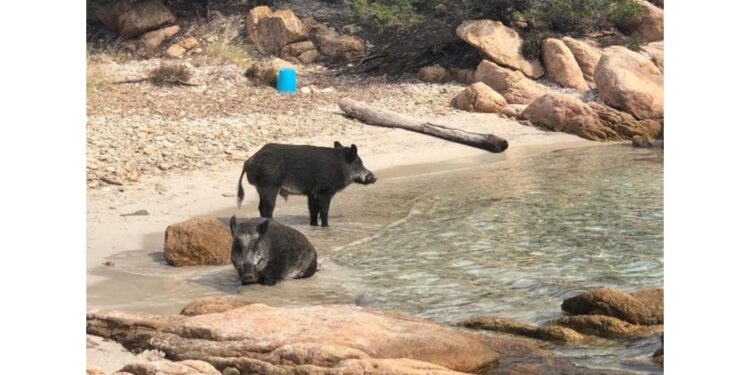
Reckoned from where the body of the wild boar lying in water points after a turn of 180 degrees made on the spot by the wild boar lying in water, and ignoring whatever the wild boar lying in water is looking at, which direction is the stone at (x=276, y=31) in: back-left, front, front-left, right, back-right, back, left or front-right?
front-left

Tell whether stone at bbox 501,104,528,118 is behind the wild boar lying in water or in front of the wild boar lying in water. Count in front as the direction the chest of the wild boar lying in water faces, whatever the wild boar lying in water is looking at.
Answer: behind

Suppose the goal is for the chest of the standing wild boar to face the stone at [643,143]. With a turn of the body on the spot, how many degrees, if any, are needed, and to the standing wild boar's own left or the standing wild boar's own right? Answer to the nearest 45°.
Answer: approximately 45° to the standing wild boar's own left

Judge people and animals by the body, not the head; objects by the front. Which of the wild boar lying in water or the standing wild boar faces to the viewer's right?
the standing wild boar

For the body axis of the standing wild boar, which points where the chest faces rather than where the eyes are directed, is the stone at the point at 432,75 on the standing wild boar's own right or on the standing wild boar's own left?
on the standing wild boar's own left

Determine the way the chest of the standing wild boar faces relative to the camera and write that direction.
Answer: to the viewer's right

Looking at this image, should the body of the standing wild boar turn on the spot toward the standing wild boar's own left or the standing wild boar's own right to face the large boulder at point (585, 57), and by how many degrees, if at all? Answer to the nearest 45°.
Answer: approximately 45° to the standing wild boar's own left

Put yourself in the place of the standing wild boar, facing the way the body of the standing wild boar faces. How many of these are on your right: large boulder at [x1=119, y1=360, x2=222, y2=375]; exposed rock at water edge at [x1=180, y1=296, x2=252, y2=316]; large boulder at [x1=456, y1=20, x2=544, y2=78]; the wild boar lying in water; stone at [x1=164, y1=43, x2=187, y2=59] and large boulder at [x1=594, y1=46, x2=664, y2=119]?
3

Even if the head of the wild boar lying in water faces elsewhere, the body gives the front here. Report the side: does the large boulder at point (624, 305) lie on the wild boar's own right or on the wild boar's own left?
on the wild boar's own left

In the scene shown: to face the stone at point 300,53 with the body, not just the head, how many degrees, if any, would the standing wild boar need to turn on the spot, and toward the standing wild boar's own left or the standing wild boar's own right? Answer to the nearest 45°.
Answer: approximately 90° to the standing wild boar's own left

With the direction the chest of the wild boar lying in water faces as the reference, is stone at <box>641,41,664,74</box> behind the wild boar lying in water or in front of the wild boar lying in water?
behind

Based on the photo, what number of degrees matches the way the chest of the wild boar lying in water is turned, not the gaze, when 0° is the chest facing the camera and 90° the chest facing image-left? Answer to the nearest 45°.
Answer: approximately 45°

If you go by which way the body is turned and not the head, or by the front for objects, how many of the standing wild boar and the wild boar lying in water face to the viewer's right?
1

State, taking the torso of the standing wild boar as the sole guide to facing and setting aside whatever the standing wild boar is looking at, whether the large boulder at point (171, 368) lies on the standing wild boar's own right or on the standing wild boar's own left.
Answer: on the standing wild boar's own right
